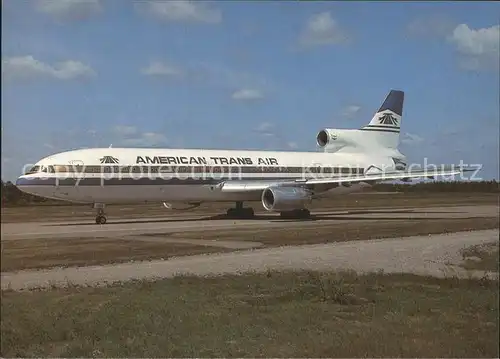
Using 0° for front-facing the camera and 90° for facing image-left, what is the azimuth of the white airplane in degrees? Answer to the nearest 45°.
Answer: approximately 45°
